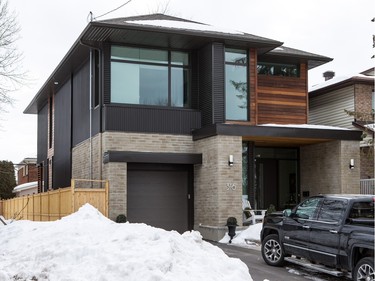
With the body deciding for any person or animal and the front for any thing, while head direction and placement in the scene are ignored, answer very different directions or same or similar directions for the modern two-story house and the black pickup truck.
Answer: very different directions

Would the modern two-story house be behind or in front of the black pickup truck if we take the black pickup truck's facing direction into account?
in front

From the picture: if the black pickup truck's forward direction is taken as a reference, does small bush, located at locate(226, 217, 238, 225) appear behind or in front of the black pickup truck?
in front

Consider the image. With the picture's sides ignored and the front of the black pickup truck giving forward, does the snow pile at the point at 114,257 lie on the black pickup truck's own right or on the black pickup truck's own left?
on the black pickup truck's own left

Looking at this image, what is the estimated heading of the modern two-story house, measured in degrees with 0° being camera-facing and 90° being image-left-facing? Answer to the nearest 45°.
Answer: approximately 315°

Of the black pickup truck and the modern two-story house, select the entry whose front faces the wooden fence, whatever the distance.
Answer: the black pickup truck

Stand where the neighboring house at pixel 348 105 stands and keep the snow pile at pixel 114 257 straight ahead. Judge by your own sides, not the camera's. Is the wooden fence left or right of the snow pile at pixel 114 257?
right
